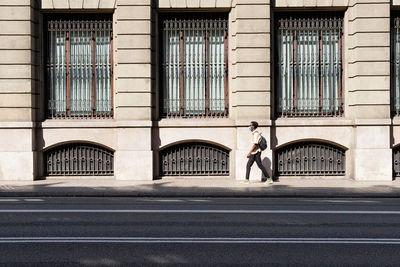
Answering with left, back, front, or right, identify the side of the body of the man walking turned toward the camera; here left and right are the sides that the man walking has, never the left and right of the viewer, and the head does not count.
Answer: left

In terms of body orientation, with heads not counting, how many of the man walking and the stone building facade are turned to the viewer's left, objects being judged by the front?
1

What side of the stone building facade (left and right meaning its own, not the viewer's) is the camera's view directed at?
front

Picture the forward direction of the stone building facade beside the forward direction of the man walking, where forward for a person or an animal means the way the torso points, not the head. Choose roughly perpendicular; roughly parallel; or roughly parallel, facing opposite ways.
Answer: roughly perpendicular

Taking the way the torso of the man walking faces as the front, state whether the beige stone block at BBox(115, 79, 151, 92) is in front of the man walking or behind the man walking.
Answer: in front
